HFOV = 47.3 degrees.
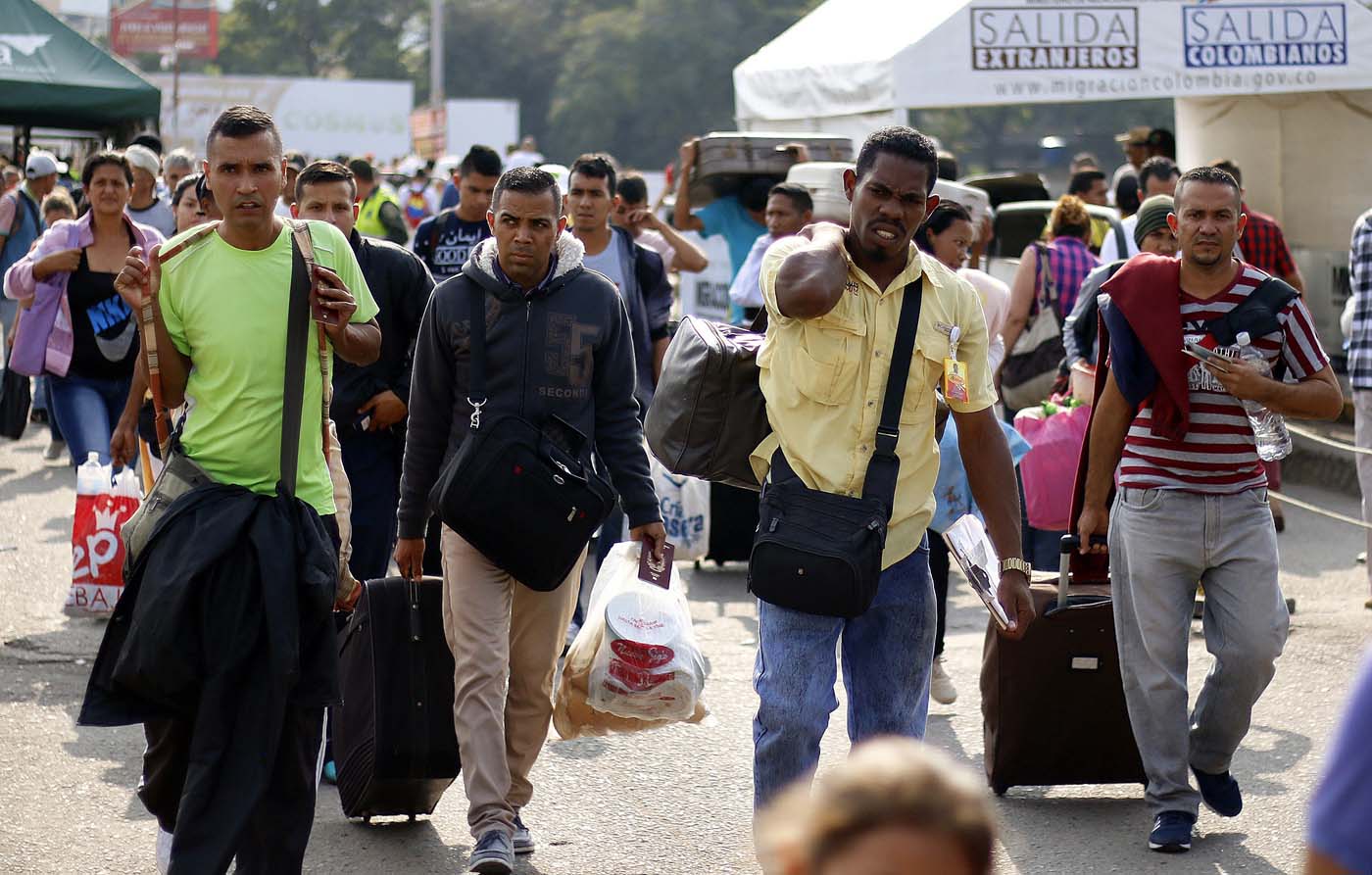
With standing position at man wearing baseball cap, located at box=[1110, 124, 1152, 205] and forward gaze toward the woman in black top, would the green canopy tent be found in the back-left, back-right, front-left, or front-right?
front-right

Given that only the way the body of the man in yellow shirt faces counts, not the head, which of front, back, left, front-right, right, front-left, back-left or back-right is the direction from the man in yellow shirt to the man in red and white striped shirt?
back-left

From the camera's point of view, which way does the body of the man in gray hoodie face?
toward the camera

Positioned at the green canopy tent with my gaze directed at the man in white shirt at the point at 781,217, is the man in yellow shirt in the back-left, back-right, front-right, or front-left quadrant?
front-right

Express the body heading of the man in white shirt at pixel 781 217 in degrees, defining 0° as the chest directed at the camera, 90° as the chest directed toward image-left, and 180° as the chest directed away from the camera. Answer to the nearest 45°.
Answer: approximately 45°

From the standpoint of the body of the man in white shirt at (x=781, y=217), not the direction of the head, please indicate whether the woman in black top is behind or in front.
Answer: in front

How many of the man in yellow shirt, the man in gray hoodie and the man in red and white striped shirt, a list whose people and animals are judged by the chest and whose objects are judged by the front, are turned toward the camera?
3

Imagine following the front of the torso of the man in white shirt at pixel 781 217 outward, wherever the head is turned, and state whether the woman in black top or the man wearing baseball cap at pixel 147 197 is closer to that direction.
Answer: the woman in black top

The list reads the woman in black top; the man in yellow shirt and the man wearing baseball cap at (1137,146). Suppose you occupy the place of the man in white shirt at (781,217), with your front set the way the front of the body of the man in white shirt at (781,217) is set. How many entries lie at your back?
1

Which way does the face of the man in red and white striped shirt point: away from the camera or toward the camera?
toward the camera

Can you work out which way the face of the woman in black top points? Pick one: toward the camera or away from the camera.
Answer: toward the camera

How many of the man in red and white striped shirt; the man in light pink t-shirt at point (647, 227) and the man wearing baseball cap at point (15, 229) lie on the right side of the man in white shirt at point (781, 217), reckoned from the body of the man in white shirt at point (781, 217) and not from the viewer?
2

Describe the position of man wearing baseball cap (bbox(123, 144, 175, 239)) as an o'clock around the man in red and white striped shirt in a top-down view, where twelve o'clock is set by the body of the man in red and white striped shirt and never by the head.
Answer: The man wearing baseball cap is roughly at 4 o'clock from the man in red and white striped shirt.

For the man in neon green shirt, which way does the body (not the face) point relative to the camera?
toward the camera

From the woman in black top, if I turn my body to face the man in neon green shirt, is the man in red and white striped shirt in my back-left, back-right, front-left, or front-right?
front-left

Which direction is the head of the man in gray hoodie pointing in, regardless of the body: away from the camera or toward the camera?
toward the camera

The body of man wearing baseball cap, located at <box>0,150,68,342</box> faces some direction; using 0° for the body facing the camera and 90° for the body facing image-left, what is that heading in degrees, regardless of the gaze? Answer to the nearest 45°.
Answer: approximately 315°

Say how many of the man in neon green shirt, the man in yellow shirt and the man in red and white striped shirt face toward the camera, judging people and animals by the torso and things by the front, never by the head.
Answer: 3
